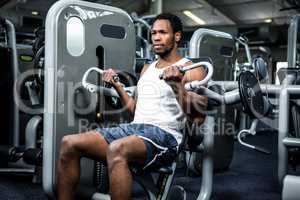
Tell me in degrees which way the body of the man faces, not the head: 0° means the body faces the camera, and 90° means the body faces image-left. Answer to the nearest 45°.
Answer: approximately 45°

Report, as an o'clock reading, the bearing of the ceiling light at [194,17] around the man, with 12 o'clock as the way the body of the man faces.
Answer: The ceiling light is roughly at 5 o'clock from the man.

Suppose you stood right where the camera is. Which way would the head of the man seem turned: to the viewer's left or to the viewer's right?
to the viewer's left
